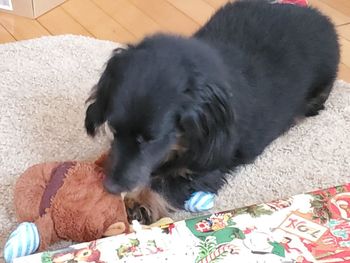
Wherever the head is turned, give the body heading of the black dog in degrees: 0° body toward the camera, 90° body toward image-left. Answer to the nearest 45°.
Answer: approximately 45°
